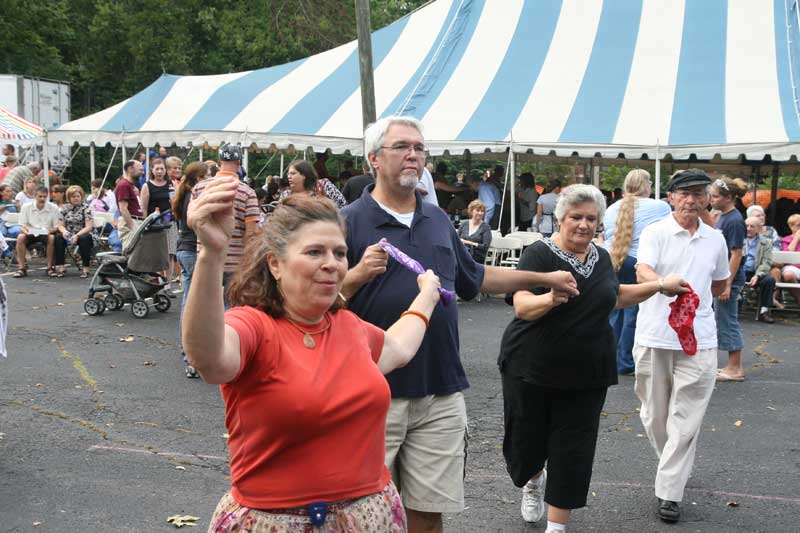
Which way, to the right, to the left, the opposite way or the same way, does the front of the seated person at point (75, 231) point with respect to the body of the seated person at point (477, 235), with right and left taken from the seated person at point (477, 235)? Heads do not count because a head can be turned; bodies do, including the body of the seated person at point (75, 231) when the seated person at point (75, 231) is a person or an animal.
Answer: the same way

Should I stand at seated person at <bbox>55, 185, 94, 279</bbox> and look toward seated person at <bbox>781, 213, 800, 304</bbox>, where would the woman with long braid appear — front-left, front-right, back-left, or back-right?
front-right

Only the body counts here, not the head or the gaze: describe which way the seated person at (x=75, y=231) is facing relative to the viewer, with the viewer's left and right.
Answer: facing the viewer

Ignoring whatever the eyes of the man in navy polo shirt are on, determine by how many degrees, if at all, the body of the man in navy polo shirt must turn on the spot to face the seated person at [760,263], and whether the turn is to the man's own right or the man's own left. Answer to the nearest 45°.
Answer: approximately 90° to the man's own left

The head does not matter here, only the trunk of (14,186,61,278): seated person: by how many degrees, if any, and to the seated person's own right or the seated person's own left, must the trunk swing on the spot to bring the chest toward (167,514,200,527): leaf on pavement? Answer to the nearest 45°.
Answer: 0° — they already face it

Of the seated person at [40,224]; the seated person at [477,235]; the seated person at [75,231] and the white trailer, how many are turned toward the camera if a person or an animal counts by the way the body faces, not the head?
3

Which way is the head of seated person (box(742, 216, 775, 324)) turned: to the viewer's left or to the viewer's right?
to the viewer's left

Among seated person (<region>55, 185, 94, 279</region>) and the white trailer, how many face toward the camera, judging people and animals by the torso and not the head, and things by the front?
1

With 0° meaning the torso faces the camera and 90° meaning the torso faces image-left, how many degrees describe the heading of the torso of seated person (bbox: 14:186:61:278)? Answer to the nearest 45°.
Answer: approximately 0°
